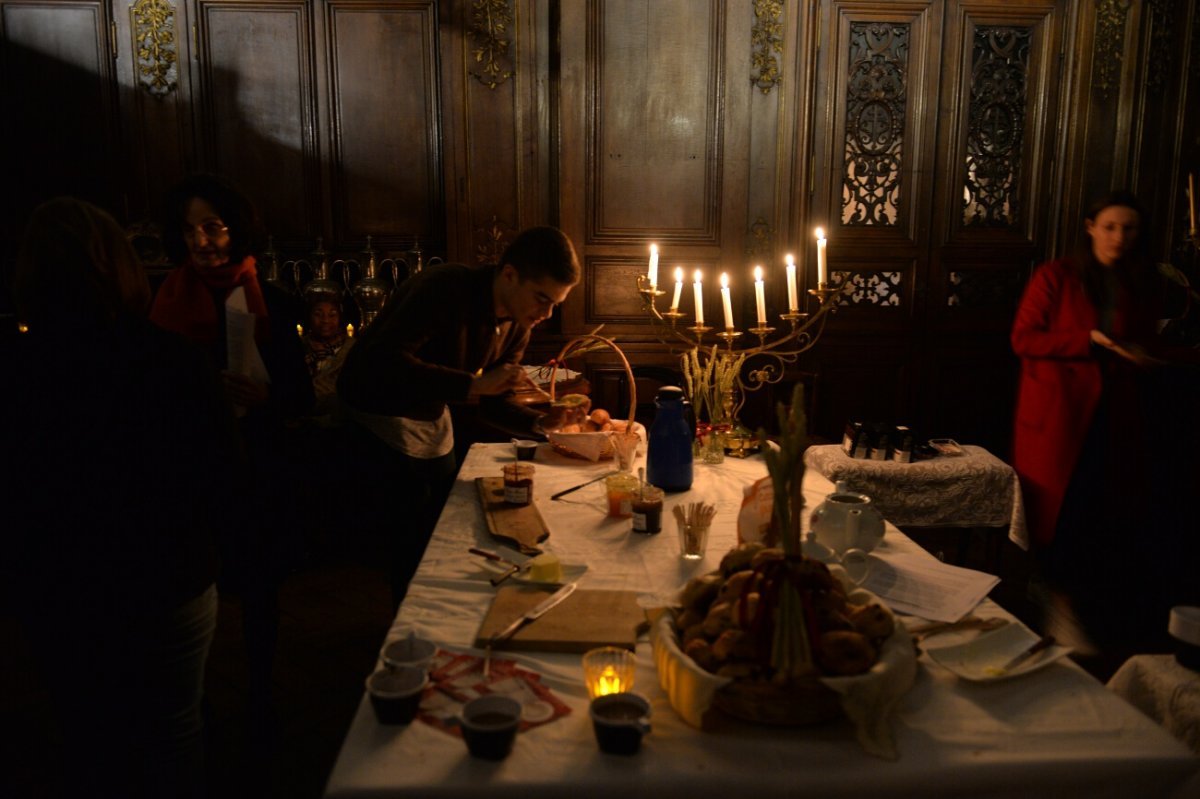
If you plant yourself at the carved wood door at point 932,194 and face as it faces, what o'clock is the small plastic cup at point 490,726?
The small plastic cup is roughly at 12 o'clock from the carved wood door.

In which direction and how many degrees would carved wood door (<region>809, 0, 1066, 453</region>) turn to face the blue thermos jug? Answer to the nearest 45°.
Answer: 0° — it already faces it

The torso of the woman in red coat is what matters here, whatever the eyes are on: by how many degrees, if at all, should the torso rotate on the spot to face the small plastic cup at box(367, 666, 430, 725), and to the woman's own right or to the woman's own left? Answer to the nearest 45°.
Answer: approximately 45° to the woman's own right

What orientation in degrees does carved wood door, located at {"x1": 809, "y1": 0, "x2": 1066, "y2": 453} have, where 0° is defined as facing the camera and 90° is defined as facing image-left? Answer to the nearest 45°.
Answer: approximately 0°

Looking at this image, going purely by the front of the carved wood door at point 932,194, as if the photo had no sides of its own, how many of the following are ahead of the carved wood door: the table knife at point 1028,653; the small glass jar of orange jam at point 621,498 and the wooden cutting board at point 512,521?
3

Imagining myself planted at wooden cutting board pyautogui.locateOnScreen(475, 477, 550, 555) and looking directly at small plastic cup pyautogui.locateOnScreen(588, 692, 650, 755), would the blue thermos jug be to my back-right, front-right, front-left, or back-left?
back-left

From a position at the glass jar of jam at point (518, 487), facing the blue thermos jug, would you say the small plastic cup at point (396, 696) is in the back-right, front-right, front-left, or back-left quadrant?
back-right

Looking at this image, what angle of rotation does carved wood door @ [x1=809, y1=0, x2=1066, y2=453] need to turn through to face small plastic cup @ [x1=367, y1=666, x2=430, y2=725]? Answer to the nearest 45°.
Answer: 0° — it already faces it
